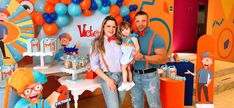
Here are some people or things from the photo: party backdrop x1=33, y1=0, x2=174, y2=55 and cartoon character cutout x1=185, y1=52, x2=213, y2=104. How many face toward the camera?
2

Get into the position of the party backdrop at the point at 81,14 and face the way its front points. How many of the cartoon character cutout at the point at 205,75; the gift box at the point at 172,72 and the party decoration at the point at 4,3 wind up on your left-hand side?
2

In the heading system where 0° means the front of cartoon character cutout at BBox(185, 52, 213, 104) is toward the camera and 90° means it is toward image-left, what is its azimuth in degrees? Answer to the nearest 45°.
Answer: approximately 0°

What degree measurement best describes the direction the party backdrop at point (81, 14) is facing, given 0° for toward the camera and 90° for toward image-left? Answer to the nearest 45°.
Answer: approximately 0°

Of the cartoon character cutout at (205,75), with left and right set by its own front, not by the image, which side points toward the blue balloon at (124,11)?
right

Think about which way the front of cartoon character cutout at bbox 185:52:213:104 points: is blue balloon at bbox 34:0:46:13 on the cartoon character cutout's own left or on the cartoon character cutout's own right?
on the cartoon character cutout's own right
